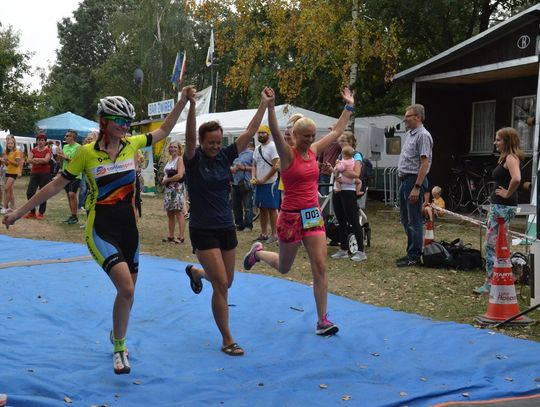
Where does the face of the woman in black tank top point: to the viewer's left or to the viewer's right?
to the viewer's left

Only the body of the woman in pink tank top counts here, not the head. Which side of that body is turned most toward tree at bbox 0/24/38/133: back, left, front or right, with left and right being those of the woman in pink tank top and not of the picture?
back

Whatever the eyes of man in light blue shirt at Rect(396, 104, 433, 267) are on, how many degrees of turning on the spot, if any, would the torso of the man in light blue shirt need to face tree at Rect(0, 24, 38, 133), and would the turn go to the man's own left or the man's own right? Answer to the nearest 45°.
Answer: approximately 45° to the man's own right

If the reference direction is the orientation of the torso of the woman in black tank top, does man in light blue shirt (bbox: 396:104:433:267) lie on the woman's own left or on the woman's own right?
on the woman's own right

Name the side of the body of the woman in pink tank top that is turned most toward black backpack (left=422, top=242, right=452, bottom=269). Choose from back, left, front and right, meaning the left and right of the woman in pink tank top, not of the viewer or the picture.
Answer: left

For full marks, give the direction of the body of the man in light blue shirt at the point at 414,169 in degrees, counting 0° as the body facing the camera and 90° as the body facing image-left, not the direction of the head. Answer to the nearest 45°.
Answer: approximately 90°

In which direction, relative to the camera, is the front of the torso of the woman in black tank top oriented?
to the viewer's left

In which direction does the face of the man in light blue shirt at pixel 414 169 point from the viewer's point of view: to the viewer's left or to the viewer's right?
to the viewer's left

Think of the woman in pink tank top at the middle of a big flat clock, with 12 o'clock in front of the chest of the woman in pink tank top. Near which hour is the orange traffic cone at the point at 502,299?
The orange traffic cone is roughly at 10 o'clock from the woman in pink tank top.

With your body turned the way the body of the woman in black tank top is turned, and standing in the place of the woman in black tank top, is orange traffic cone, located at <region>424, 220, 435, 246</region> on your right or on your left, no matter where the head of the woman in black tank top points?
on your right

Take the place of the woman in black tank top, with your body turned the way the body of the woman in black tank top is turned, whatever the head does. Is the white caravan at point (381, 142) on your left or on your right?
on your right

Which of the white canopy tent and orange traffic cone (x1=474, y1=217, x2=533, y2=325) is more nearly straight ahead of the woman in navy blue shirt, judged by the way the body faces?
the orange traffic cone

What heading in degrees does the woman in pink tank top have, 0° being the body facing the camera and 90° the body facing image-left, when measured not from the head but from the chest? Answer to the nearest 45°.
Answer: approximately 315°

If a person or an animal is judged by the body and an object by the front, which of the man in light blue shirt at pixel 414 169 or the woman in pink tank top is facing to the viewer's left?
the man in light blue shirt
